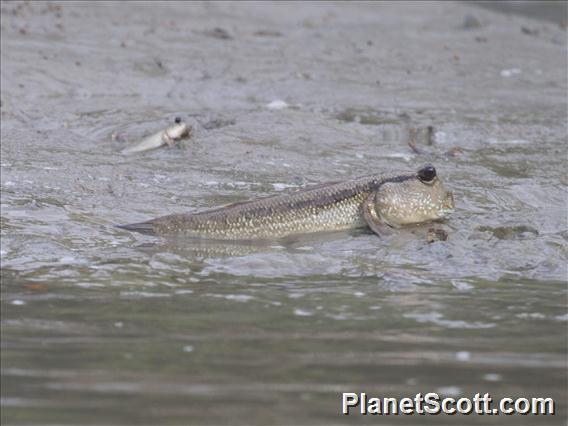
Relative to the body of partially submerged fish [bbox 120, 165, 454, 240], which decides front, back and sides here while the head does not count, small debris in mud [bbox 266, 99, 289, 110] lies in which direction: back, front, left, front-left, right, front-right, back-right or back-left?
left

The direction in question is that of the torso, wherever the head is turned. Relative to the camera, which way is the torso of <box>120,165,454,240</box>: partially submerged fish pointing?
to the viewer's right

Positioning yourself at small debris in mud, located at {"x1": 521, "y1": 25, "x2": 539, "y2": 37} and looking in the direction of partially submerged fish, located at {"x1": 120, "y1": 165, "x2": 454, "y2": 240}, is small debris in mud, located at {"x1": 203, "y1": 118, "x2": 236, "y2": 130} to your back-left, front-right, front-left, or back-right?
front-right

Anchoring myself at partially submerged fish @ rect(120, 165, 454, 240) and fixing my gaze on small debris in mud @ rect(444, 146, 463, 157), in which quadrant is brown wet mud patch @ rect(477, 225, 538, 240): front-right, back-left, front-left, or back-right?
front-right

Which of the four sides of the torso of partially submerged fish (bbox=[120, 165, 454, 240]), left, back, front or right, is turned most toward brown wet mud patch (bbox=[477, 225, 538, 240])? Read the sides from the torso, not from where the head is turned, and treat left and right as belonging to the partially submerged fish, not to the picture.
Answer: front

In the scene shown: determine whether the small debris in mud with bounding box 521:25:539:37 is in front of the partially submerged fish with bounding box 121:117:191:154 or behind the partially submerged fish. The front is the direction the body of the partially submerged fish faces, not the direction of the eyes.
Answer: in front

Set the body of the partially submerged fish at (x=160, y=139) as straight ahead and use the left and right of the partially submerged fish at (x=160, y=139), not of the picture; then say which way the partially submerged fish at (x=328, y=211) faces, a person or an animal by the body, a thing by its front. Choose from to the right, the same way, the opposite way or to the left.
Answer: the same way

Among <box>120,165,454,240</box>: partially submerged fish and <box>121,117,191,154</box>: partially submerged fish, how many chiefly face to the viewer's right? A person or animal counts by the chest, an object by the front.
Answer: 2

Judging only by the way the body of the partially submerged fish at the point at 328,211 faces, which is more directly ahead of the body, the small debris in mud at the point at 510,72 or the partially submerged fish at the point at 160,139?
the small debris in mud

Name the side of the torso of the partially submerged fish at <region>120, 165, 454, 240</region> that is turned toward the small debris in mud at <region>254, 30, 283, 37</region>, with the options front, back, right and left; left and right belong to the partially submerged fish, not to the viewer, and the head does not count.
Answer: left

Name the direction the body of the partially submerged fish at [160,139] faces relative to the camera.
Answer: to the viewer's right

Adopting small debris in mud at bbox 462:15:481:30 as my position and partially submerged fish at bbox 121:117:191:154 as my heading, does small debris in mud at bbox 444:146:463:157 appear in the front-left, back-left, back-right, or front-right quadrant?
front-left

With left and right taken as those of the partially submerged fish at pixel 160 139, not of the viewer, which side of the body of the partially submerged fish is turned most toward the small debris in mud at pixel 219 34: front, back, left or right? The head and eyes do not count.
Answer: left

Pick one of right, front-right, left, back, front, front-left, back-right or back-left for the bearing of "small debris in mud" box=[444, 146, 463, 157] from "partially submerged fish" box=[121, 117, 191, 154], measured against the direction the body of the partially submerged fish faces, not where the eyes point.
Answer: front

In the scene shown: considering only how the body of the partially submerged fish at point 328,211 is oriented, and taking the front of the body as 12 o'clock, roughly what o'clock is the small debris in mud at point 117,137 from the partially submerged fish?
The small debris in mud is roughly at 8 o'clock from the partially submerged fish.
